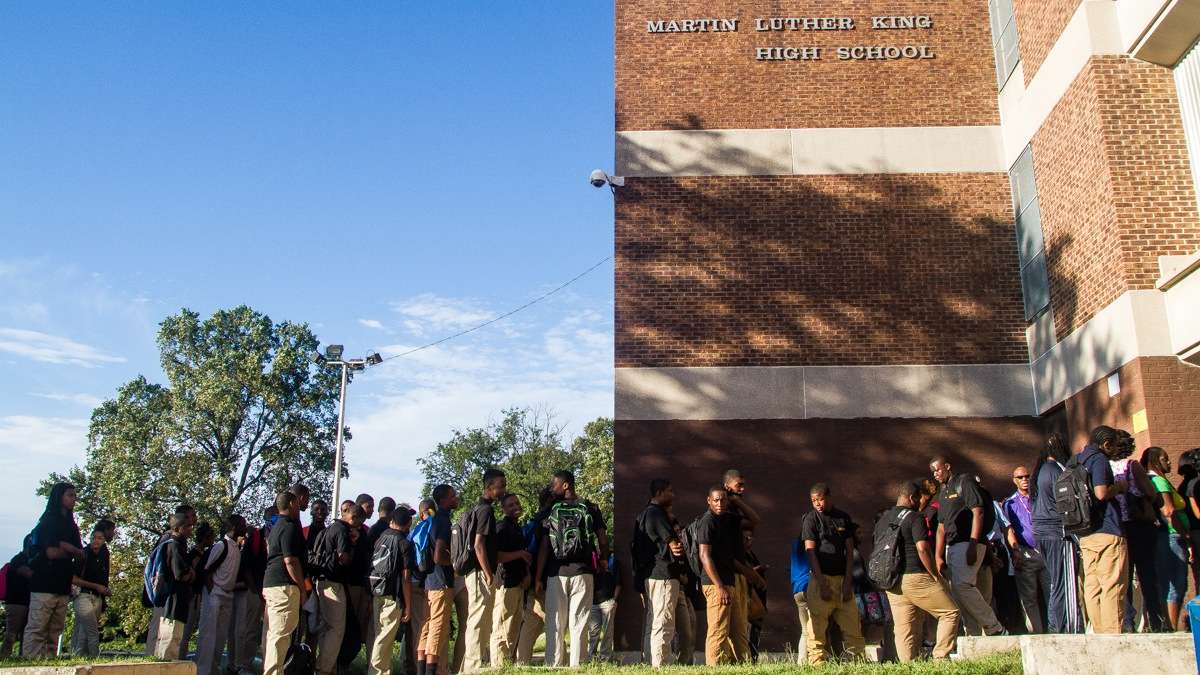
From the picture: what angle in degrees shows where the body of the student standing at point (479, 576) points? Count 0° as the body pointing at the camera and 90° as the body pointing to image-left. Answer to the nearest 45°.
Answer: approximately 270°

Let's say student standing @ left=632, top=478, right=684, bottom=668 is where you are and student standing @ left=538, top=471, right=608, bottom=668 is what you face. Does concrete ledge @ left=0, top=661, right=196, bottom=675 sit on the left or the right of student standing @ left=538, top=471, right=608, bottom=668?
left

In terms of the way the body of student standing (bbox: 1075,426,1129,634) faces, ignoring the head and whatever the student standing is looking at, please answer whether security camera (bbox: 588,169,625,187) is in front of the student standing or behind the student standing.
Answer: behind

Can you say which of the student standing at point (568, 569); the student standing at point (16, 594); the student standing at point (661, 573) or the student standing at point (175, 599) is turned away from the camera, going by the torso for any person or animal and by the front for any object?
the student standing at point (568, 569)

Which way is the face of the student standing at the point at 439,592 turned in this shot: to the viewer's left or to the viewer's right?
to the viewer's right

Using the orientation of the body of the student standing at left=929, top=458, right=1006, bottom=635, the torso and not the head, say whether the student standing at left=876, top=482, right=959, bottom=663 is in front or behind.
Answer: in front

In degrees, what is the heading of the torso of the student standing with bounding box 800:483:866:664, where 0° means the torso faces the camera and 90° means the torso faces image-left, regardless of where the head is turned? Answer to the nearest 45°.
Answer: approximately 0°

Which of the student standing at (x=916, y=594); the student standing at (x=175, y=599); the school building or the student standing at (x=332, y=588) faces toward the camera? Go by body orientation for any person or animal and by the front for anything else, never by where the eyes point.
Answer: the school building

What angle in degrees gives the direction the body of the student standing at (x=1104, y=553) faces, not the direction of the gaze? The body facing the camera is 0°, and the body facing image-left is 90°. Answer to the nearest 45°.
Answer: approximately 270°

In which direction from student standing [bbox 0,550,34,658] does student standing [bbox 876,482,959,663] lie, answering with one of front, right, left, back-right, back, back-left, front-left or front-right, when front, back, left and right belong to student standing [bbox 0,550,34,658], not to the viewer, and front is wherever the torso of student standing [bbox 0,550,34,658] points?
front-right

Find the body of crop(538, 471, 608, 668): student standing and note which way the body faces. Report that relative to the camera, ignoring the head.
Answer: away from the camera
